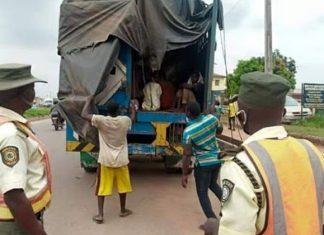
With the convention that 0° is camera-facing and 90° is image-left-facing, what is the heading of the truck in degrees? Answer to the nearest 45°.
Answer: approximately 180°

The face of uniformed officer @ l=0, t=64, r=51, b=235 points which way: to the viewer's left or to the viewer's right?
to the viewer's right

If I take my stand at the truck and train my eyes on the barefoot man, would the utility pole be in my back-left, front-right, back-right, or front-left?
back-left

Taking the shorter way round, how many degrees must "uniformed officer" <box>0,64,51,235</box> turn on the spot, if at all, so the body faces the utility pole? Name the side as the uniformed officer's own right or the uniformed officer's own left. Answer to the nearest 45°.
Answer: approximately 45° to the uniformed officer's own left

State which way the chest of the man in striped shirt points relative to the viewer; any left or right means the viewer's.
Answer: facing away from the viewer and to the left of the viewer

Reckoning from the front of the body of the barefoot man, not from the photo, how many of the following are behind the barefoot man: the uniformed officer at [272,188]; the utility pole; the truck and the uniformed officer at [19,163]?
2

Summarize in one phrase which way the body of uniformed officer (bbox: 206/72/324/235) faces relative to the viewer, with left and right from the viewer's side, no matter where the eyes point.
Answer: facing away from the viewer and to the left of the viewer

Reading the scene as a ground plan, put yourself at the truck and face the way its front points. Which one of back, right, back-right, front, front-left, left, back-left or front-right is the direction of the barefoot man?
back

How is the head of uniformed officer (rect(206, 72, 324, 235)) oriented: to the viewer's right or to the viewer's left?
to the viewer's left

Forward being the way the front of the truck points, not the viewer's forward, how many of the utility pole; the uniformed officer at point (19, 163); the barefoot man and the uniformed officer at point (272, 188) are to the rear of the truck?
3

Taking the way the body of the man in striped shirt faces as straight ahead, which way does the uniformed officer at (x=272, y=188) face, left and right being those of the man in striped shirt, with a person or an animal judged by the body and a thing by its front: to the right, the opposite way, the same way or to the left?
the same way

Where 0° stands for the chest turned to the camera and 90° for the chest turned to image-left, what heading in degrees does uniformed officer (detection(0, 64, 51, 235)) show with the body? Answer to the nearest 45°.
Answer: approximately 270°

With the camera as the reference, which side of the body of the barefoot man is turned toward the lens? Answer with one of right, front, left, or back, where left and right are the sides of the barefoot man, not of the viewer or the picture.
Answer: back

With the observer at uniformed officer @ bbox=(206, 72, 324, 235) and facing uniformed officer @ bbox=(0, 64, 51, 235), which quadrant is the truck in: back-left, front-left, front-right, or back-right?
front-right

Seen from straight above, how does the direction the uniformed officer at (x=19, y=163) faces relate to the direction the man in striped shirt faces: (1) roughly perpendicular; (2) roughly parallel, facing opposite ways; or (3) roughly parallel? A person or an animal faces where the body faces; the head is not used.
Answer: roughly perpendicular

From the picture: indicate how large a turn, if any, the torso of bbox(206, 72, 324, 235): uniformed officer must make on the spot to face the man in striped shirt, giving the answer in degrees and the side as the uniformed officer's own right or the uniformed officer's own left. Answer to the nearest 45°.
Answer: approximately 45° to the uniformed officer's own right

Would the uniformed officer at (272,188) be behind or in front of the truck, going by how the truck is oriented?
behind

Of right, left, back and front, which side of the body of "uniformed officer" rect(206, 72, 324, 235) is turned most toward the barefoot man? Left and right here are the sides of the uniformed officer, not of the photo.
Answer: front

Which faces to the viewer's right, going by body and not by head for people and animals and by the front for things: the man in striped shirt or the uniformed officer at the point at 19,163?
the uniformed officer

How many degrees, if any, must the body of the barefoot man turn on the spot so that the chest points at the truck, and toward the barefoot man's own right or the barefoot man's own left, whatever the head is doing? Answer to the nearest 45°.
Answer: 0° — they already face it

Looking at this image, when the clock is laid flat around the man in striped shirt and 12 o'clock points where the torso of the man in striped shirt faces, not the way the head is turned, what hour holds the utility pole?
The utility pole is roughly at 2 o'clock from the man in striped shirt.
